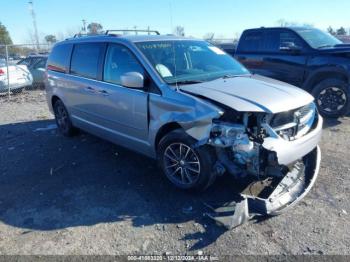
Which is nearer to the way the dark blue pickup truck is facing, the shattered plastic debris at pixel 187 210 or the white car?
the shattered plastic debris

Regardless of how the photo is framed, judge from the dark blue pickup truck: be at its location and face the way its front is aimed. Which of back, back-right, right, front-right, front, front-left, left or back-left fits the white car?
back-right

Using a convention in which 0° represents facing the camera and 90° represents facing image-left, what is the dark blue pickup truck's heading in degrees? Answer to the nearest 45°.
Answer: approximately 315°

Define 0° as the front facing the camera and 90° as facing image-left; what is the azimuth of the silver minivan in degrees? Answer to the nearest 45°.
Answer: approximately 315°

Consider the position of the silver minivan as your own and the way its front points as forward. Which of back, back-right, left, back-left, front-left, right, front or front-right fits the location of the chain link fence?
back

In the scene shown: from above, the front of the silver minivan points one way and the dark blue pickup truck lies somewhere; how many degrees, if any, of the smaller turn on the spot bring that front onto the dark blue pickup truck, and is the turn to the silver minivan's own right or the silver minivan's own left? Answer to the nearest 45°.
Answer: approximately 90° to the silver minivan's own left
